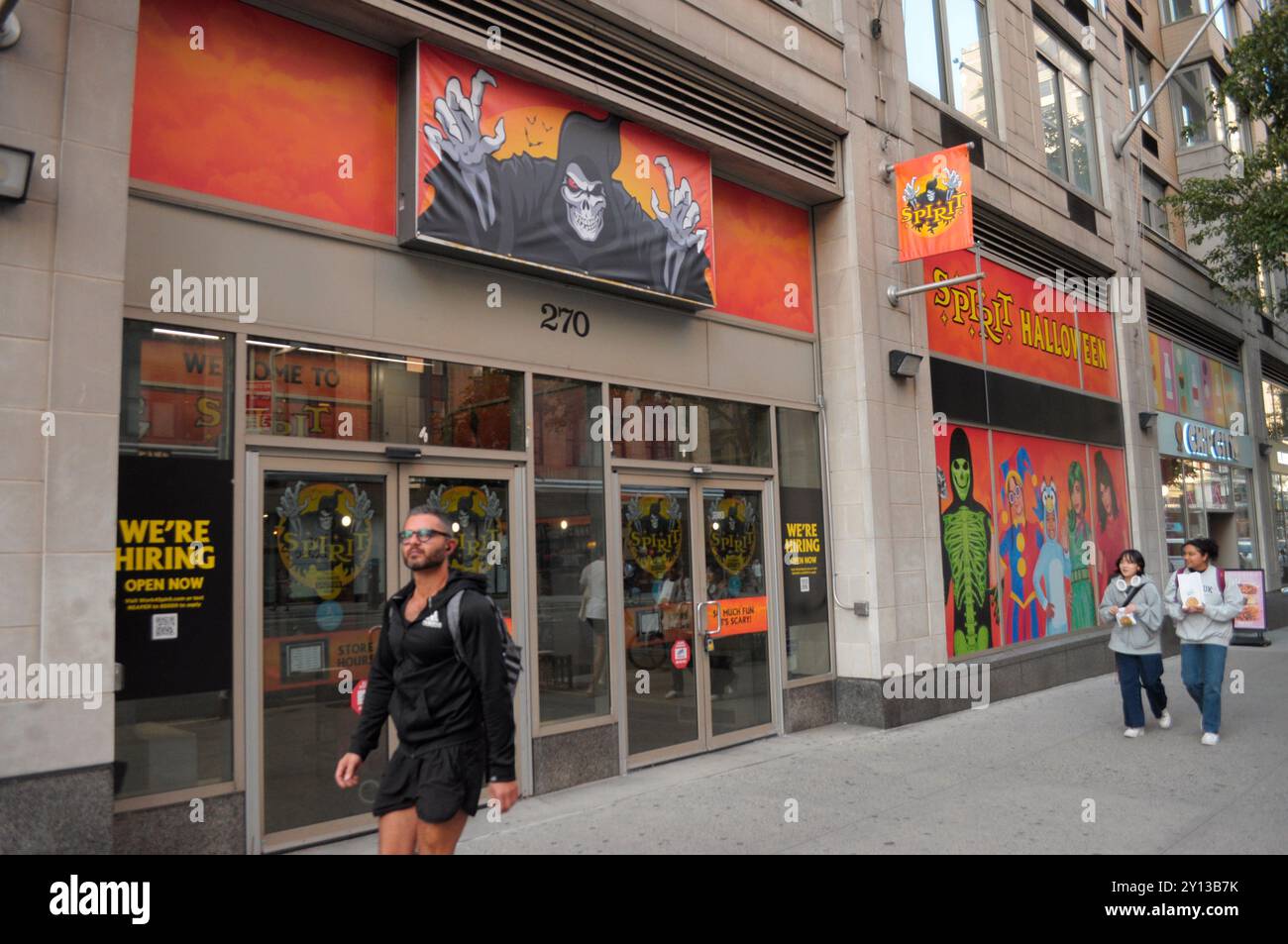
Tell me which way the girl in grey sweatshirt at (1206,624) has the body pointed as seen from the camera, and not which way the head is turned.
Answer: toward the camera

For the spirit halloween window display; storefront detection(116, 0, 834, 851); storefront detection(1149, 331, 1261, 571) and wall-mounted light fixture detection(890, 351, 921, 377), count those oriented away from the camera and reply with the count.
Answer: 0

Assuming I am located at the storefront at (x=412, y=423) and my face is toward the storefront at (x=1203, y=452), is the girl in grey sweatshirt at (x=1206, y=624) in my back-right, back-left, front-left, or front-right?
front-right

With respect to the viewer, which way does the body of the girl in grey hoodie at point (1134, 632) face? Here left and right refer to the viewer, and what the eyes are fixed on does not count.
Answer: facing the viewer and to the left of the viewer

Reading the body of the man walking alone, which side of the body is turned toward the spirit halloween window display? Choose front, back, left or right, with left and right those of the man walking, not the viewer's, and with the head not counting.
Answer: back

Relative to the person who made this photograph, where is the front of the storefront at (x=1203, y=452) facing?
facing the viewer and to the right of the viewer

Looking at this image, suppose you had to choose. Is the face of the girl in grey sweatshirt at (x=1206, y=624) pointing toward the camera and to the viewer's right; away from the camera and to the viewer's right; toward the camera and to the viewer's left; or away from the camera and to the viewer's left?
toward the camera and to the viewer's left

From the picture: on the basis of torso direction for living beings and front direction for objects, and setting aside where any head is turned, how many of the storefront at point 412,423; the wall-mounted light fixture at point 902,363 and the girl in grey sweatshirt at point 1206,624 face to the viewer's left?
0

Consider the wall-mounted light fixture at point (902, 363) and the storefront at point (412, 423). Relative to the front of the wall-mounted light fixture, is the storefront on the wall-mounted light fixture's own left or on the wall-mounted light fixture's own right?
on the wall-mounted light fixture's own right

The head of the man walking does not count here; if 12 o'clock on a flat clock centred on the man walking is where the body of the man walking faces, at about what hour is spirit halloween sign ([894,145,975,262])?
The spirit halloween sign is roughly at 6 o'clock from the man walking.

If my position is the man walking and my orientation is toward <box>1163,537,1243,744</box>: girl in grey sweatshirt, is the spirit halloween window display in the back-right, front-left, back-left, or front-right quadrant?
front-left

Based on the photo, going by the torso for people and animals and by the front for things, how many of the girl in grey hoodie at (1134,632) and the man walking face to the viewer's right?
0

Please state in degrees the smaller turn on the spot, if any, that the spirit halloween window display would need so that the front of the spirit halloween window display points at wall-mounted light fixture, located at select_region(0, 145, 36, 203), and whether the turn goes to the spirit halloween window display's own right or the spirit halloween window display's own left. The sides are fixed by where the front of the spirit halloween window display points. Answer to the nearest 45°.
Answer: approximately 45° to the spirit halloween window display's own right

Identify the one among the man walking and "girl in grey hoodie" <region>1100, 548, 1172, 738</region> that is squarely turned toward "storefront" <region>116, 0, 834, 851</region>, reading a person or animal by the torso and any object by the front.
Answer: the girl in grey hoodie

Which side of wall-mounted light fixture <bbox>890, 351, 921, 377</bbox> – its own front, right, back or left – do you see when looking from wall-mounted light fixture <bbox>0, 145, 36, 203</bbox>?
right

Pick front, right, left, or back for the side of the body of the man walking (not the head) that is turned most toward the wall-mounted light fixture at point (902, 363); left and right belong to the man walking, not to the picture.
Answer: back
